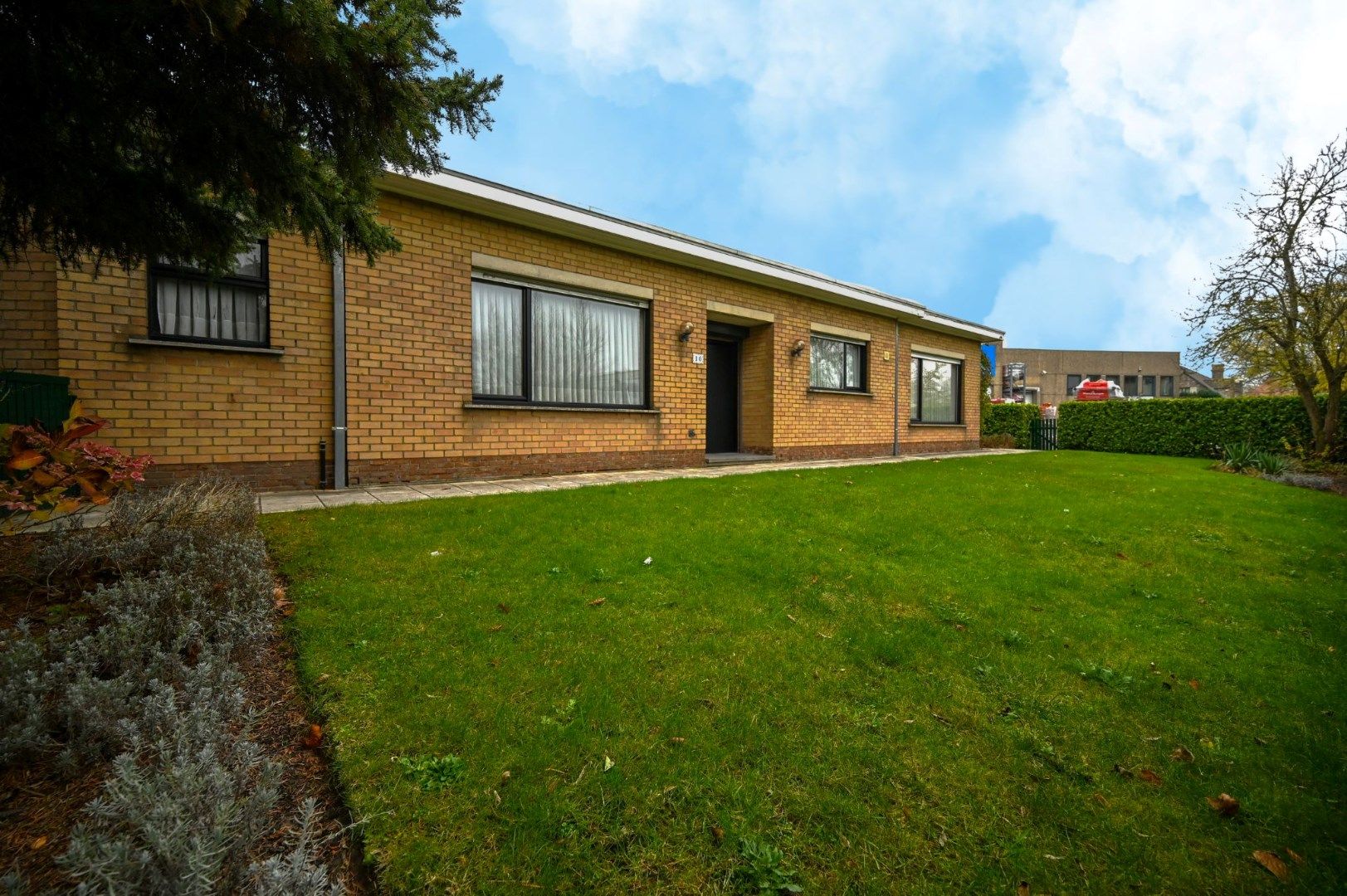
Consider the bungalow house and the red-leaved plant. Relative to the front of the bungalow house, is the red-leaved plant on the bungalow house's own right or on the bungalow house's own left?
on the bungalow house's own right

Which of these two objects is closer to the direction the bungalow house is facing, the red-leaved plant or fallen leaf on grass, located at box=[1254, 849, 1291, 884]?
the fallen leaf on grass

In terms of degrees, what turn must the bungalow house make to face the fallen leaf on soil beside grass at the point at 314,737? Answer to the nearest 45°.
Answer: approximately 45° to its right

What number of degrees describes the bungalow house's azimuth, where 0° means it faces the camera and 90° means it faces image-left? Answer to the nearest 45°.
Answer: approximately 315°

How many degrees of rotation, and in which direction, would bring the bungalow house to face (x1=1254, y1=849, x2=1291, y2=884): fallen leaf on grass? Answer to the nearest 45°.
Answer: approximately 45° to its right

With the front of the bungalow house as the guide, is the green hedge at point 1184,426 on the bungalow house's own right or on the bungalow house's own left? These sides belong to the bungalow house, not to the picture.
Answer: on the bungalow house's own left
